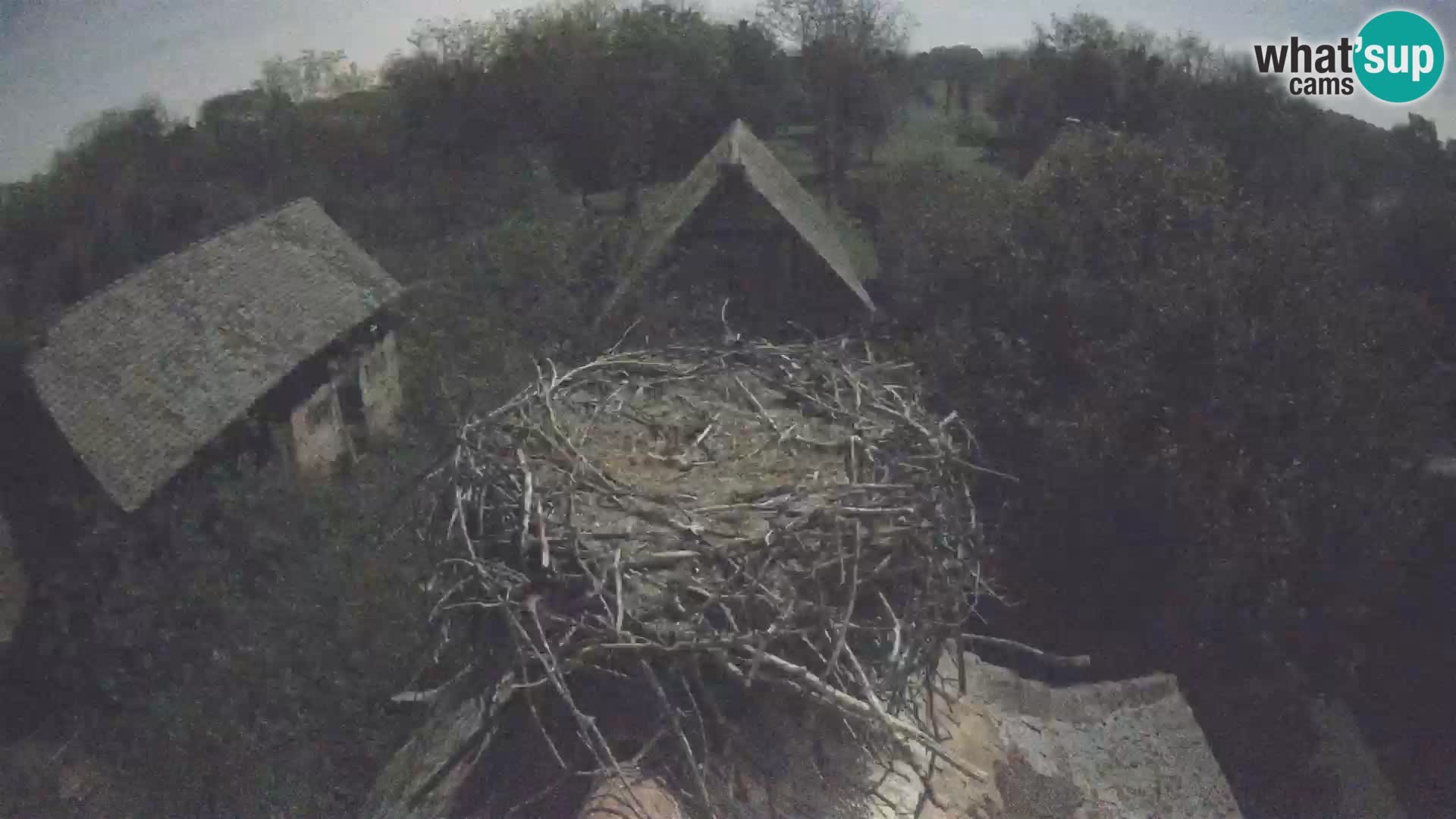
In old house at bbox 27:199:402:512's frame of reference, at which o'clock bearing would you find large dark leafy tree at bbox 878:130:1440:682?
The large dark leafy tree is roughly at 12 o'clock from the old house.

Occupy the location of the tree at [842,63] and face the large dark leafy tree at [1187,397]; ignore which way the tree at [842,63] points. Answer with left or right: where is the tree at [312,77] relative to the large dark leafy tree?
right

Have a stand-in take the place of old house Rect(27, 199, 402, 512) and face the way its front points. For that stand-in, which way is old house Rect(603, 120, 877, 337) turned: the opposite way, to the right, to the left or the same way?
to the right

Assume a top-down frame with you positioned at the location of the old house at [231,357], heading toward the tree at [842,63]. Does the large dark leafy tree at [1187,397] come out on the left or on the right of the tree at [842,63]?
right

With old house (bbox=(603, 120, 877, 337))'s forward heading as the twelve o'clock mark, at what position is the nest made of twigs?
The nest made of twigs is roughly at 12 o'clock from the old house.

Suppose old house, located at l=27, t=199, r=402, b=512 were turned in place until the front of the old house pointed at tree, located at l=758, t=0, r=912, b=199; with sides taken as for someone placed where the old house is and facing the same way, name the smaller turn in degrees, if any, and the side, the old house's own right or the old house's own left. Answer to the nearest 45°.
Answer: approximately 45° to the old house's own left

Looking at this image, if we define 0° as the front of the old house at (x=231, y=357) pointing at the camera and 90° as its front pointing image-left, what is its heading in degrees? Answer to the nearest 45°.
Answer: approximately 315°

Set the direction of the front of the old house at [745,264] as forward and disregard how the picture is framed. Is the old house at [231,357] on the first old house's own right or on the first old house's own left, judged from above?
on the first old house's own right

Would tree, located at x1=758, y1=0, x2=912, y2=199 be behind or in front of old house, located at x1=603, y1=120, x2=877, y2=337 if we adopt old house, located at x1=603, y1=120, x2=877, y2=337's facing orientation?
behind
